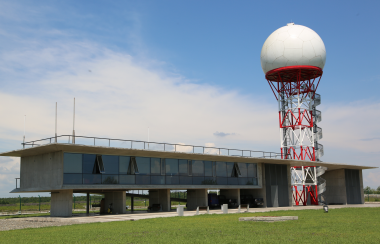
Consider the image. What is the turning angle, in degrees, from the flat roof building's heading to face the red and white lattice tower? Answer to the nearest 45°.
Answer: approximately 90° to its left

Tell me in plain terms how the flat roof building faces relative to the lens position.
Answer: facing the viewer and to the right of the viewer
